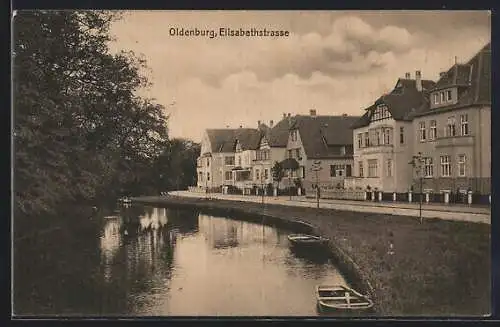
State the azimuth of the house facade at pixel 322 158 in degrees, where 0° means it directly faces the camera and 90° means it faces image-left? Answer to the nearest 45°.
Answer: approximately 45°
